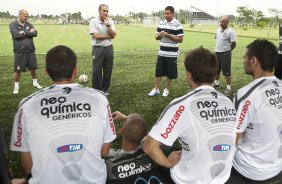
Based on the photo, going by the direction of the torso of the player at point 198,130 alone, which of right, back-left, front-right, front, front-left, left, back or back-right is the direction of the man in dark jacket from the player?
front

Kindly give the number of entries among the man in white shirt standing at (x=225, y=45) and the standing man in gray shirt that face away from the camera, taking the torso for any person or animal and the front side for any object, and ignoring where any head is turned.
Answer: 0

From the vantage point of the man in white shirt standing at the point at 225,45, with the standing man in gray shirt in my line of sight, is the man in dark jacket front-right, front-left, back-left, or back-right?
front-right

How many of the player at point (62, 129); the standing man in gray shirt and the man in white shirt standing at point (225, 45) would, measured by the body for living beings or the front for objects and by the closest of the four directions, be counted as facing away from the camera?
1

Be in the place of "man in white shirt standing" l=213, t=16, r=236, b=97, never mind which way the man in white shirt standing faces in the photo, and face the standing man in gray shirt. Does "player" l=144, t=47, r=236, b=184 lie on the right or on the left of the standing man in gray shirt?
left

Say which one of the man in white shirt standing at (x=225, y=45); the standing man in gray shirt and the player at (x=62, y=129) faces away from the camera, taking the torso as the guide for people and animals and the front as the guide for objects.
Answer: the player

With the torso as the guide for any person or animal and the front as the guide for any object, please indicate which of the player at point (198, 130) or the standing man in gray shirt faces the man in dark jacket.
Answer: the player

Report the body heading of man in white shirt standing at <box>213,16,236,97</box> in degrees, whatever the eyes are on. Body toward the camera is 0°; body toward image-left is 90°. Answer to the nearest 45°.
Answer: approximately 45°

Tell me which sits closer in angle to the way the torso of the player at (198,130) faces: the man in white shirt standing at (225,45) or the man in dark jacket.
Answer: the man in dark jacket

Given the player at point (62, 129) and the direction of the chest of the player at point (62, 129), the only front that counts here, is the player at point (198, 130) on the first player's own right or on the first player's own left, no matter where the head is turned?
on the first player's own right

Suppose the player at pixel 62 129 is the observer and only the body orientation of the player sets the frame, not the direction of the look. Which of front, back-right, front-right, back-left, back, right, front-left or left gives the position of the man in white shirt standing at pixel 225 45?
front-right

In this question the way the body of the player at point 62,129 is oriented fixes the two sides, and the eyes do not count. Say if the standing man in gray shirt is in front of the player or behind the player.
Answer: in front

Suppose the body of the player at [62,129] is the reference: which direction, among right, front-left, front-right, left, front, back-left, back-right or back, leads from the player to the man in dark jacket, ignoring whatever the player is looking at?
front

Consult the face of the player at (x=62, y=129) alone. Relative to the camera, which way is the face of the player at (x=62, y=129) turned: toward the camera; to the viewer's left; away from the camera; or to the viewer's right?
away from the camera

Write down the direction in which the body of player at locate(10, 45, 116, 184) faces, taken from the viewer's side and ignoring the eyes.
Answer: away from the camera

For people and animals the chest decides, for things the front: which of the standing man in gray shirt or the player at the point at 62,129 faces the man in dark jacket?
the player
